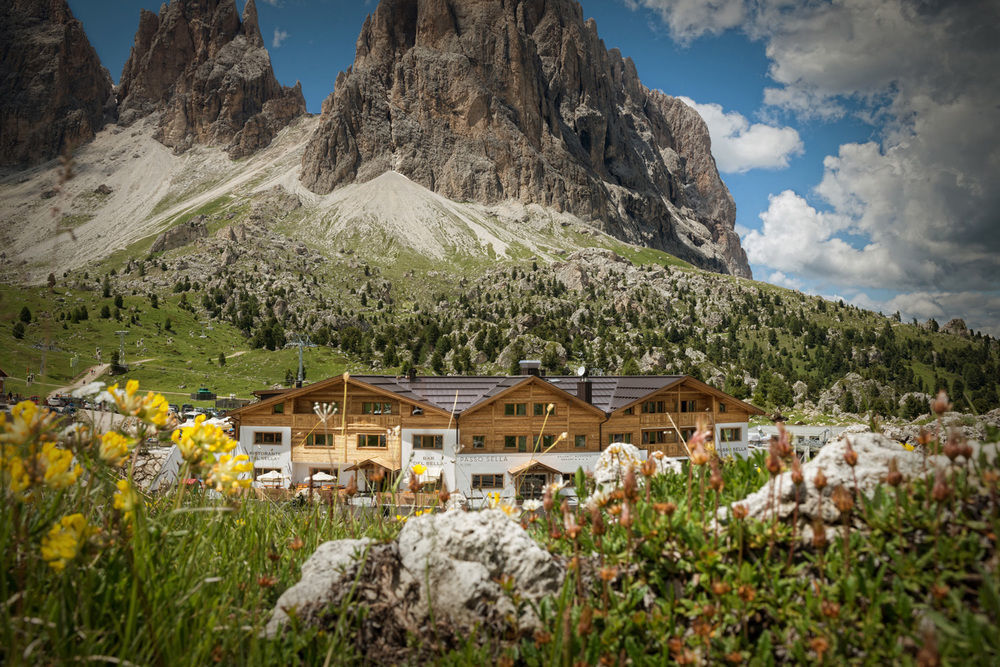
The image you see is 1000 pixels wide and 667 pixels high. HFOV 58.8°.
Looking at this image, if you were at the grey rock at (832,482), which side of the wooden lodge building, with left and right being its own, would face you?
front

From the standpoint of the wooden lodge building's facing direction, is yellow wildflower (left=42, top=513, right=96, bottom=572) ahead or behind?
ahead

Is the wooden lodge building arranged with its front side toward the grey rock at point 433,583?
yes

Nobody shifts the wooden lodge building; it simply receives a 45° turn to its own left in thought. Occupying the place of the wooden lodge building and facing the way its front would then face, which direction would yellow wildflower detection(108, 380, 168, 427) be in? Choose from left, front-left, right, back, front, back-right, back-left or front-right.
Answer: front-right

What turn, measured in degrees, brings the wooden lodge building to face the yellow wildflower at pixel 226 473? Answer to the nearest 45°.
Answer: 0° — it already faces it

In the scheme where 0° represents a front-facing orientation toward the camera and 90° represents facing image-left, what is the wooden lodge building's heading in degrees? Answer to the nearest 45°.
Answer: approximately 0°

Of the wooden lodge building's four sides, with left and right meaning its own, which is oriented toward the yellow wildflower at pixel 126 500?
front

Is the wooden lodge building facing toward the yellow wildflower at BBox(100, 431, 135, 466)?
yes

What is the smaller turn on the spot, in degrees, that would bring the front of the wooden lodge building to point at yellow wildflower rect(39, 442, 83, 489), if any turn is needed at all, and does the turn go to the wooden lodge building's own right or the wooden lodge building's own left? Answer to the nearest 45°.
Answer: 0° — it already faces it
